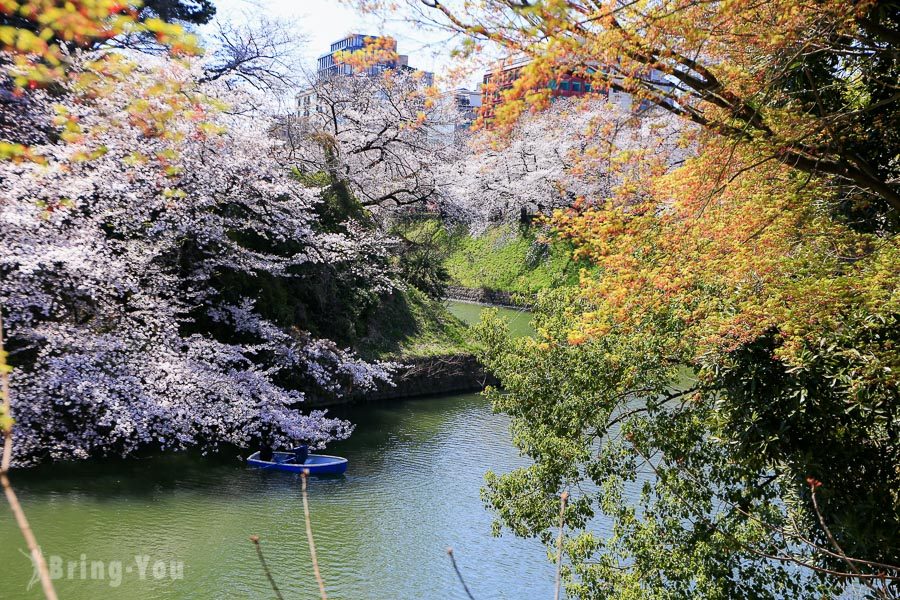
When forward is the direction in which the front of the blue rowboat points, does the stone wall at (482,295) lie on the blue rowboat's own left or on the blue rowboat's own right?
on the blue rowboat's own left

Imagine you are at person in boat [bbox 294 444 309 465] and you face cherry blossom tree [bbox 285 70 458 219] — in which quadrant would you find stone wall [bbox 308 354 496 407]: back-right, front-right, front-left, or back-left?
front-right

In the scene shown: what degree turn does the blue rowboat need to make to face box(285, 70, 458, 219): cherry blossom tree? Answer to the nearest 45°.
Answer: approximately 90° to its left

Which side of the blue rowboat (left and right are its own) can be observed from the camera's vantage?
right

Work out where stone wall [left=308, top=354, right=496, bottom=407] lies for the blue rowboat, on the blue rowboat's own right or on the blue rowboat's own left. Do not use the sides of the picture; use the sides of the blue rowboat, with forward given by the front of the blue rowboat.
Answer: on the blue rowboat's own left
